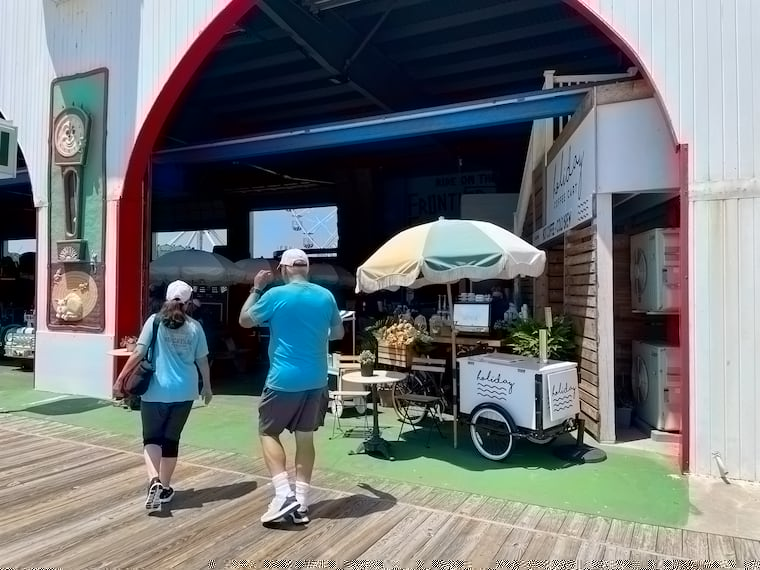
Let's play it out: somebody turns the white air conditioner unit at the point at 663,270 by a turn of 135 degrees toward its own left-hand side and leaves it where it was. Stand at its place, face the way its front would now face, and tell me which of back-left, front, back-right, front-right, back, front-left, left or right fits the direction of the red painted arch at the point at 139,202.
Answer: back

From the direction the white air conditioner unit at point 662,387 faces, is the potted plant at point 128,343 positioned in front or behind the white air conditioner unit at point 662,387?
in front

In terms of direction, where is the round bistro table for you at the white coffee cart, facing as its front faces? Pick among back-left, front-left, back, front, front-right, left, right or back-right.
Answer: back-right

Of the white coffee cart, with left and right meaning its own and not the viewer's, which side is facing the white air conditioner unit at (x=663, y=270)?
left

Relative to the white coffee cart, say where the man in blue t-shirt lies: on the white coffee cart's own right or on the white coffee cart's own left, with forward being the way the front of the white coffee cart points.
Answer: on the white coffee cart's own right

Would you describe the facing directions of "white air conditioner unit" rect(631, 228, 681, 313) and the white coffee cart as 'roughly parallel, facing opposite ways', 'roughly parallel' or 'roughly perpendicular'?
roughly perpendicular

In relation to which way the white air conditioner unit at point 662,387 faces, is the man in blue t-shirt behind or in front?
in front

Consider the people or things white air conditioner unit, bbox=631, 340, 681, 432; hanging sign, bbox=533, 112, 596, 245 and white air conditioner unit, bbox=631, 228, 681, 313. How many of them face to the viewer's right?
0

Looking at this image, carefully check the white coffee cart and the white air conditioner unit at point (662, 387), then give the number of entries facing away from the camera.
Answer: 0

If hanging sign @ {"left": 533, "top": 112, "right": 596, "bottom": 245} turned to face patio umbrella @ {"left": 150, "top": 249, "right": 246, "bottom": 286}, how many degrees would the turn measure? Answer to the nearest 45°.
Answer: approximately 90° to its right

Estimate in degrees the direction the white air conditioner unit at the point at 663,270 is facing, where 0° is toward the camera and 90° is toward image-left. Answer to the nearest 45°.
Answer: approximately 45°
